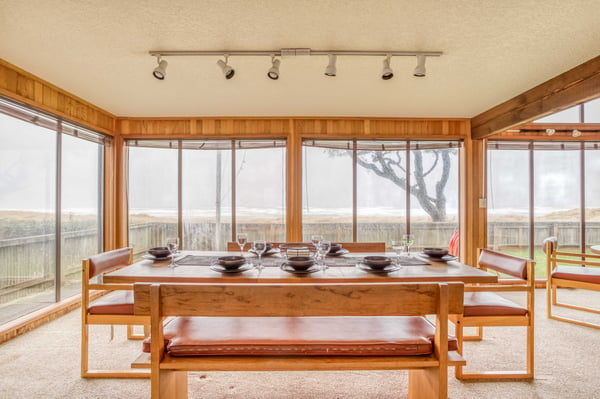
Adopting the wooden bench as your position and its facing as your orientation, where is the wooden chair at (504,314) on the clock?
The wooden chair is roughly at 2 o'clock from the wooden bench.

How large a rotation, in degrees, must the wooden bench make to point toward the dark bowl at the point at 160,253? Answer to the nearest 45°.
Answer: approximately 45° to its left

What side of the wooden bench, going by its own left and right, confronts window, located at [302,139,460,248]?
front

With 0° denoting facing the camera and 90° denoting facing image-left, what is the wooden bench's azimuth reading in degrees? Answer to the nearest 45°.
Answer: approximately 180°

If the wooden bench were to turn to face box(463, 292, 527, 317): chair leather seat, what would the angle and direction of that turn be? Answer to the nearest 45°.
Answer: approximately 45° to its right

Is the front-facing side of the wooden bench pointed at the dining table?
yes

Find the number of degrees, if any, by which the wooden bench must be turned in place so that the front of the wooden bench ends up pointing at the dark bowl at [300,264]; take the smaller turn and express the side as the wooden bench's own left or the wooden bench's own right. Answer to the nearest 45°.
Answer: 0° — it already faces it

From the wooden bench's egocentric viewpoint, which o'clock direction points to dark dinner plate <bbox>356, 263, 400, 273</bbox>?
The dark dinner plate is roughly at 1 o'clock from the wooden bench.

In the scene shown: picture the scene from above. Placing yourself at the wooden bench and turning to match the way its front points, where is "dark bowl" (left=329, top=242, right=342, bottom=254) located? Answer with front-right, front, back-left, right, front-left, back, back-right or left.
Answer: front

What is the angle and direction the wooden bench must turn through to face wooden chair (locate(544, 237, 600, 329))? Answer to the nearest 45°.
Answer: approximately 45° to its right

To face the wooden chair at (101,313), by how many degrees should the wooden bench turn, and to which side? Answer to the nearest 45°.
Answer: approximately 45° to its left
